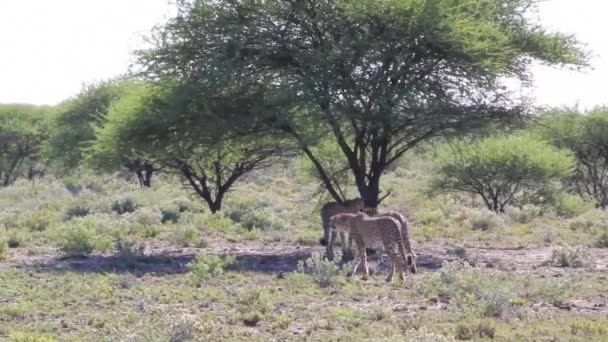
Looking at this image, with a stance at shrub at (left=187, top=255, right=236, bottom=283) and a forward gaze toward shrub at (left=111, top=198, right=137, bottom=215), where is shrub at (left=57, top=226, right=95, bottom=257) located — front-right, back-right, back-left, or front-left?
front-left

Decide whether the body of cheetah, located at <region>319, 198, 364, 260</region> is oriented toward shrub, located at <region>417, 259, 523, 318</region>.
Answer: no
